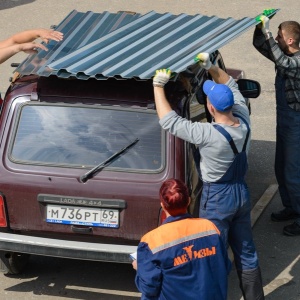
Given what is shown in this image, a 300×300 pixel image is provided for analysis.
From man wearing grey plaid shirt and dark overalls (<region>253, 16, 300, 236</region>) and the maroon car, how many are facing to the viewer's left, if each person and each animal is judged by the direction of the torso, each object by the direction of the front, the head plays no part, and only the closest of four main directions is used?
1

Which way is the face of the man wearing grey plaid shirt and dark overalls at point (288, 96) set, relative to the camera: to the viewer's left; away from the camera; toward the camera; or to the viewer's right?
to the viewer's left

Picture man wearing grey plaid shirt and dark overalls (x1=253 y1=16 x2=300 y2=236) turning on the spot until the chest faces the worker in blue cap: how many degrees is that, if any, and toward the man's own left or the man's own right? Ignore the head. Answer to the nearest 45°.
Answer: approximately 90° to the man's own left

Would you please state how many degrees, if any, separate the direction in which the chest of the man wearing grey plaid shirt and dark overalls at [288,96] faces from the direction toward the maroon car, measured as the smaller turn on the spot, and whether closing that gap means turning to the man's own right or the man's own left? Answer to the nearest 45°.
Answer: approximately 45° to the man's own left

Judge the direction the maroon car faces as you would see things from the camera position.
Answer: facing away from the viewer and to the right of the viewer

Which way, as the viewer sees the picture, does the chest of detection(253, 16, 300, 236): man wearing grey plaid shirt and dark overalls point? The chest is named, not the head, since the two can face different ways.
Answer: to the viewer's left

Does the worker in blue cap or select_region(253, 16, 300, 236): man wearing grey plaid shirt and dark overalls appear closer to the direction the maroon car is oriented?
the man wearing grey plaid shirt and dark overalls
